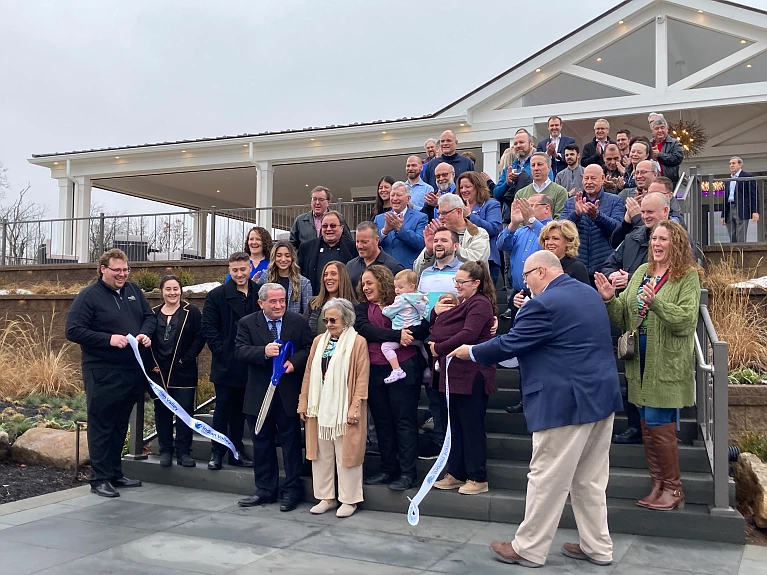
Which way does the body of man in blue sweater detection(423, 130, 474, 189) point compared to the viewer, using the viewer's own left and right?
facing the viewer

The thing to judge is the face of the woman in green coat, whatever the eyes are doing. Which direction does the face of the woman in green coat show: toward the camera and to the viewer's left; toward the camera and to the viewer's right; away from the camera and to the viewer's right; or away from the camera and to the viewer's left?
toward the camera and to the viewer's left

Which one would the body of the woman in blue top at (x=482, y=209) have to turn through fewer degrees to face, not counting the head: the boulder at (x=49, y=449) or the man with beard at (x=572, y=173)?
the boulder

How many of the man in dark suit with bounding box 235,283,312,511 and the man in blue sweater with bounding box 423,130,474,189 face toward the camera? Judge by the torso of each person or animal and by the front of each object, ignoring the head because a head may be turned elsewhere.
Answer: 2

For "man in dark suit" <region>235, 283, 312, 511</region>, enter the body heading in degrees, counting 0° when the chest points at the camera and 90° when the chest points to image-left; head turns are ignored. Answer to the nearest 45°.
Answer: approximately 0°
